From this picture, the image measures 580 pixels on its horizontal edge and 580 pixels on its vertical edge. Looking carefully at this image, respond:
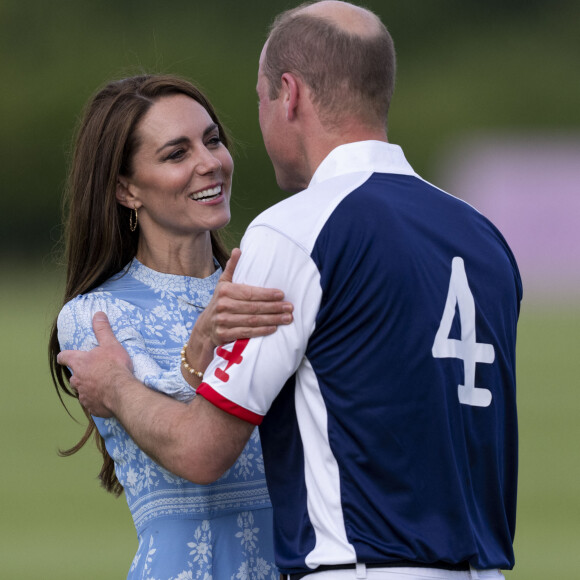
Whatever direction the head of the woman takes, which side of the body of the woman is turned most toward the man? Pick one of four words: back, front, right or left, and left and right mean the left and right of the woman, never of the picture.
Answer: front

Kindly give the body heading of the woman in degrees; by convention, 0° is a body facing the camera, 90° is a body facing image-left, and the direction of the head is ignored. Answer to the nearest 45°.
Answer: approximately 315°

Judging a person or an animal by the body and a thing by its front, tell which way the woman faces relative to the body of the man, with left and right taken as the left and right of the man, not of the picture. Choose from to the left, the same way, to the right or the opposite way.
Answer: the opposite way

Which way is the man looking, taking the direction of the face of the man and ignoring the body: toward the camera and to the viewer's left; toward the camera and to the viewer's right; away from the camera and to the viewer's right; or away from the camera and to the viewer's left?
away from the camera and to the viewer's left

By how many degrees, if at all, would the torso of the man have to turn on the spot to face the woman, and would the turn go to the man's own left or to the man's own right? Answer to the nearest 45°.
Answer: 0° — they already face them

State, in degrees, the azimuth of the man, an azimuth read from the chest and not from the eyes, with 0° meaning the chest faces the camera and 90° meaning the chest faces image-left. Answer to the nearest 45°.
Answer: approximately 135°
